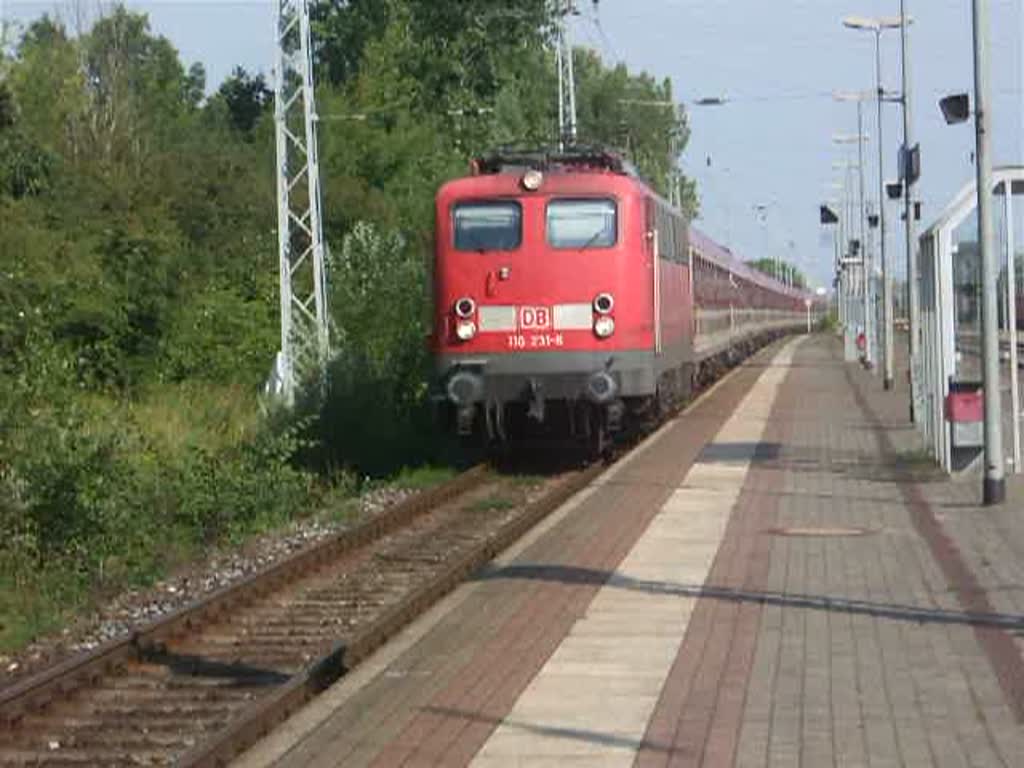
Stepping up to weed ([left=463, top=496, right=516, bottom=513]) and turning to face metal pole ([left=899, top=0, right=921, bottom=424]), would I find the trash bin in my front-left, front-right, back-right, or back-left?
front-right

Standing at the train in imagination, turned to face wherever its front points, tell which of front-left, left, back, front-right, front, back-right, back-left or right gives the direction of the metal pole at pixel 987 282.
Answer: front-left

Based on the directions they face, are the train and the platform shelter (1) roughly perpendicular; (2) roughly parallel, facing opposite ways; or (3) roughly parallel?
roughly perpendicular

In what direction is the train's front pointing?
toward the camera

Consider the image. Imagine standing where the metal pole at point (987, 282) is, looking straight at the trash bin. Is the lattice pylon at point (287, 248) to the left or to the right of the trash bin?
left

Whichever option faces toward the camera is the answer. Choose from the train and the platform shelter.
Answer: the train

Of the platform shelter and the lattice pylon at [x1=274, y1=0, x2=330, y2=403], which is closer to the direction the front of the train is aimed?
the platform shelter

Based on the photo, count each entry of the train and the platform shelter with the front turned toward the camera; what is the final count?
1
